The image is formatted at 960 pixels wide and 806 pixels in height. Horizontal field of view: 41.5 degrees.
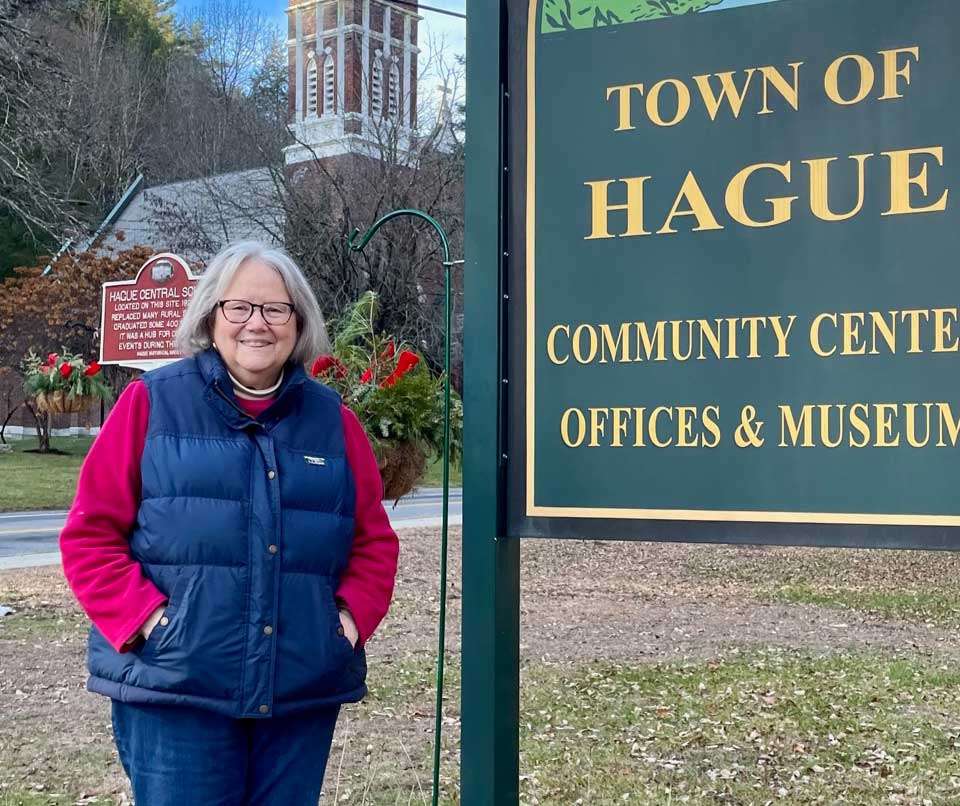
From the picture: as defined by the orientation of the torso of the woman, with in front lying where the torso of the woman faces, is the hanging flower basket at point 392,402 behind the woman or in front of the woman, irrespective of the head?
behind

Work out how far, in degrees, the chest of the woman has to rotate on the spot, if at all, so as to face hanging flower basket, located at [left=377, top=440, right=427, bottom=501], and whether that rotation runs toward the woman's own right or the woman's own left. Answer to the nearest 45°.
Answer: approximately 180°

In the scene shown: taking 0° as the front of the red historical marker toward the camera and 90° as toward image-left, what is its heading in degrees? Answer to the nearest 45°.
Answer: approximately 0°

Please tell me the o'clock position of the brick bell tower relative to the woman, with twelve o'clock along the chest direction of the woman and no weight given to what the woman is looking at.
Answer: The brick bell tower is roughly at 6 o'clock from the woman.

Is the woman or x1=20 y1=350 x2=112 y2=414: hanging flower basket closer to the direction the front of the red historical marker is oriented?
the woman

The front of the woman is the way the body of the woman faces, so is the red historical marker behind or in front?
behind

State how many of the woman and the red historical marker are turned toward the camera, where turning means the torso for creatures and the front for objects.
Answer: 2

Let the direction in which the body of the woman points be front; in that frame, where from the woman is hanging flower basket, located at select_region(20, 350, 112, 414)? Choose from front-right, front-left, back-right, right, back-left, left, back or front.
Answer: back

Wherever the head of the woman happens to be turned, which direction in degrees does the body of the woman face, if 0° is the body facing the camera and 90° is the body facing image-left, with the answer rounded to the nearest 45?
approximately 0°

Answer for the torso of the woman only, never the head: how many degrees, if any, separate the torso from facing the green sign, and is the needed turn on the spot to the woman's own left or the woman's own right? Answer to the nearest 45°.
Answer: approximately 90° to the woman's own left
